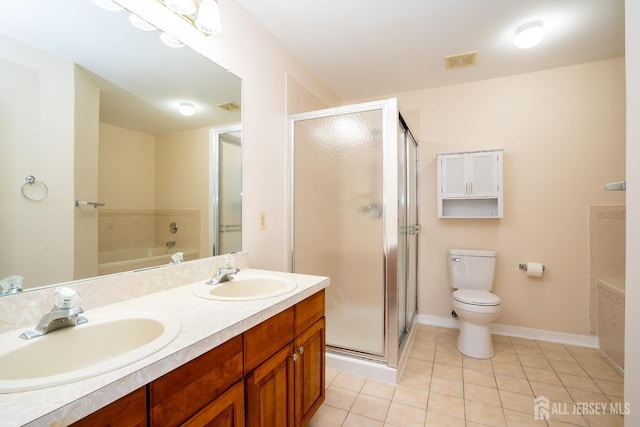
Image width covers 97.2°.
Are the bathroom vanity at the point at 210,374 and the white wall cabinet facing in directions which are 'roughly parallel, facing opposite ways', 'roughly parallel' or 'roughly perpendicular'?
roughly perpendicular

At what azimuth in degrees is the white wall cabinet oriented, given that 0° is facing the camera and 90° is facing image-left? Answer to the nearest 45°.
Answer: approximately 0°

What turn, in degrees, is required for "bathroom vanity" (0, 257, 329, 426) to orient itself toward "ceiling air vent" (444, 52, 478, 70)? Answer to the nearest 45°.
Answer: approximately 45° to its left

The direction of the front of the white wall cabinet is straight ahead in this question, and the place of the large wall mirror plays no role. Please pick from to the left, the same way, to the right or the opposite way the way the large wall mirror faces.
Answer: to the left

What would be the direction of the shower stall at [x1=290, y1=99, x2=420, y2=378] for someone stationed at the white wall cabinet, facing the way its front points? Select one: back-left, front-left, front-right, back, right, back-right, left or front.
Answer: front-right
